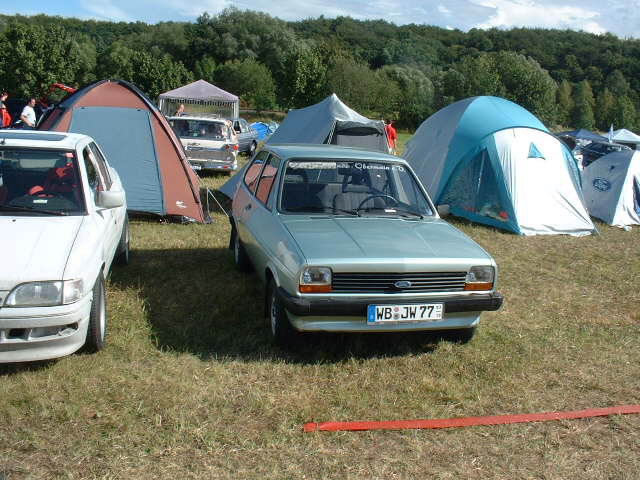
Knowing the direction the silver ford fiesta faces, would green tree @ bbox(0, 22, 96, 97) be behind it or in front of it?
behind

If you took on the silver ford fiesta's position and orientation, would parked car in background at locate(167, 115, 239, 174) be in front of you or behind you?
behind

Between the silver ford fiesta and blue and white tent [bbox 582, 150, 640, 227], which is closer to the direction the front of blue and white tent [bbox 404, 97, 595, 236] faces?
the silver ford fiesta

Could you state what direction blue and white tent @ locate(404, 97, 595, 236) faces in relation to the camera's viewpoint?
facing the viewer and to the right of the viewer

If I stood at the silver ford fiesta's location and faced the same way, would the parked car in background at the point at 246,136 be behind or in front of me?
behind

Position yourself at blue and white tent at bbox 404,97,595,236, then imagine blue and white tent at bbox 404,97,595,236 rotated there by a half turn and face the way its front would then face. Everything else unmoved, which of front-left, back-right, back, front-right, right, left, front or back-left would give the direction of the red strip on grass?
back-left
